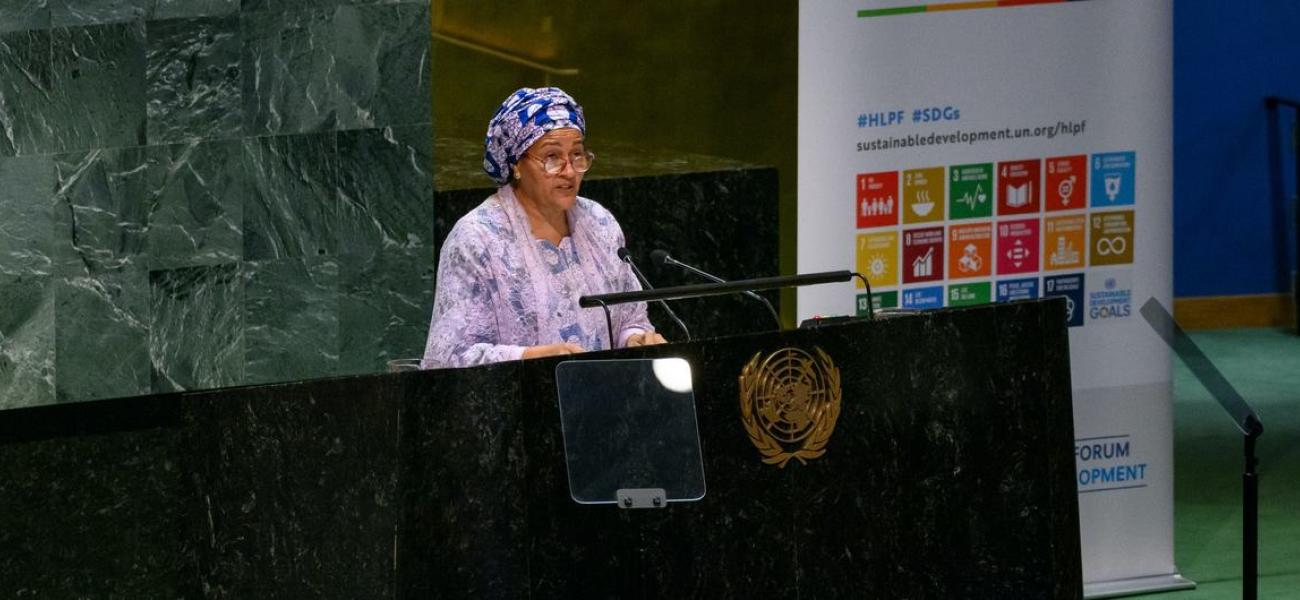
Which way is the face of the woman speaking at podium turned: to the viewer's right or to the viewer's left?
to the viewer's right

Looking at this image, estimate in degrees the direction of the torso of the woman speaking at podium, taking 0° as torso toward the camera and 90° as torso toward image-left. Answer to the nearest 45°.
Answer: approximately 315°

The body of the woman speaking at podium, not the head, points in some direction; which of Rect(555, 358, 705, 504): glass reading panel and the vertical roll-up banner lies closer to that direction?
the glass reading panel

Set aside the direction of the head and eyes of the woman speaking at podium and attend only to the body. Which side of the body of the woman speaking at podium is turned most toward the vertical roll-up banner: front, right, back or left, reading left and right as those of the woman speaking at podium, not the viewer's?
left

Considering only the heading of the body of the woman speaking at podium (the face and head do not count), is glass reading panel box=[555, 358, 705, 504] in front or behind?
in front
